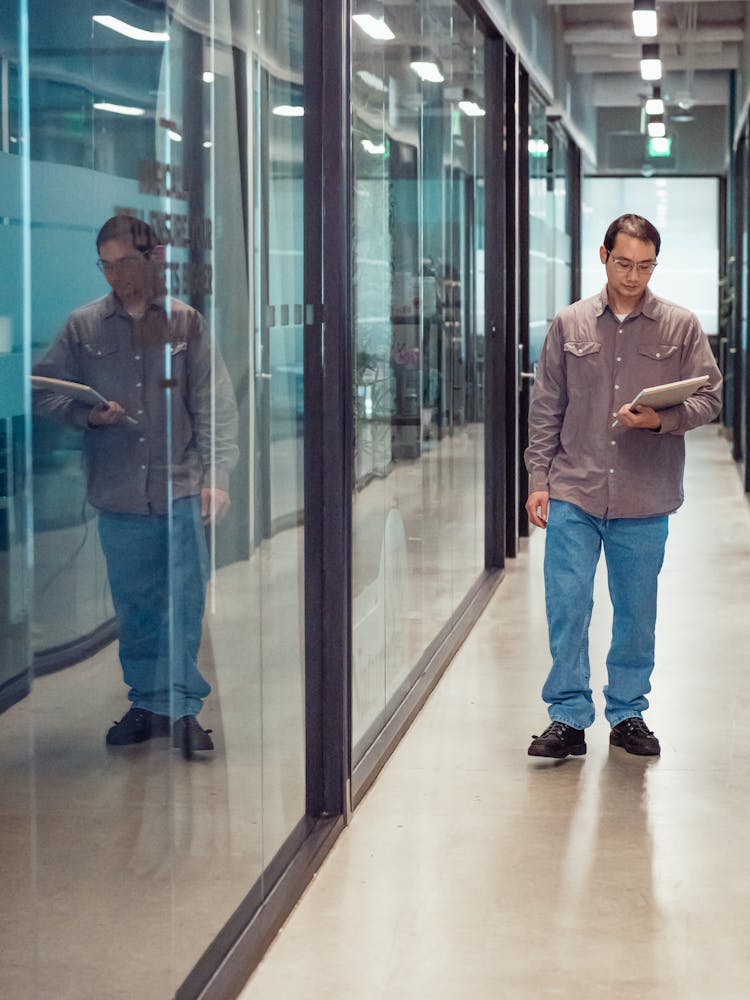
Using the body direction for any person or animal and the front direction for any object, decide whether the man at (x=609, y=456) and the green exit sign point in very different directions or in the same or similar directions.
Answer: same or similar directions

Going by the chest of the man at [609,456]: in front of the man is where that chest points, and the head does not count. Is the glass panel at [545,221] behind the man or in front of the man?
behind

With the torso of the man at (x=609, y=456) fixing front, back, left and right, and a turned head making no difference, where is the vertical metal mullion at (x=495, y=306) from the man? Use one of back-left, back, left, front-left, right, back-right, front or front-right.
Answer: back

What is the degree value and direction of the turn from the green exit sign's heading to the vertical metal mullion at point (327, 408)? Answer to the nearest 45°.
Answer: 0° — it already faces it

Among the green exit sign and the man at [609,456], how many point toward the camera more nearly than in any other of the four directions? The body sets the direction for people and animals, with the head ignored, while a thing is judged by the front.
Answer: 2

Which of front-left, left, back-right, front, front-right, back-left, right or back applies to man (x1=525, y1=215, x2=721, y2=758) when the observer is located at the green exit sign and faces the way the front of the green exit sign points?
front

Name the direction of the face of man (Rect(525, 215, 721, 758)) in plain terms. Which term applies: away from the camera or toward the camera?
toward the camera

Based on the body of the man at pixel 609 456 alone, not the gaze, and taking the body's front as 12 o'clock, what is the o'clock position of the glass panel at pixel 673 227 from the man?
The glass panel is roughly at 6 o'clock from the man.

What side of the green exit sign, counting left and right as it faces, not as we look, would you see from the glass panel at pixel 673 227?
back

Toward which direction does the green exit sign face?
toward the camera

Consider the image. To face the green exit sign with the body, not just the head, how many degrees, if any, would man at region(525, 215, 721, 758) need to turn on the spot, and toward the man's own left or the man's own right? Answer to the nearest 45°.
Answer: approximately 180°

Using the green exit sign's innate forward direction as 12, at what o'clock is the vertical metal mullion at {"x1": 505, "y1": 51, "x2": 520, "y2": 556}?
The vertical metal mullion is roughly at 12 o'clock from the green exit sign.
